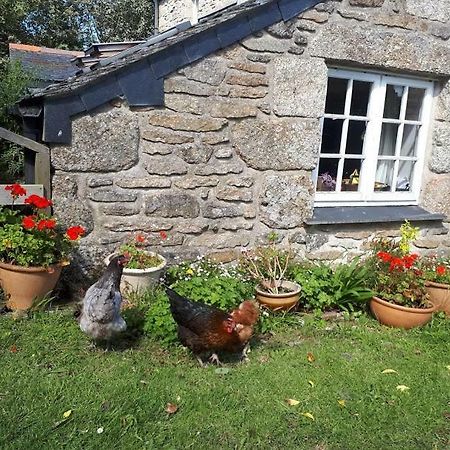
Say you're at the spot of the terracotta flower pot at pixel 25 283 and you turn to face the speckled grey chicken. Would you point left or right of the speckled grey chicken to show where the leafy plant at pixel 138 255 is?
left

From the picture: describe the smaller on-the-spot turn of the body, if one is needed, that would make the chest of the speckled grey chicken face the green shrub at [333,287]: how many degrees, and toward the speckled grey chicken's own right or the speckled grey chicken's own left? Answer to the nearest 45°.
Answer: approximately 45° to the speckled grey chicken's own right

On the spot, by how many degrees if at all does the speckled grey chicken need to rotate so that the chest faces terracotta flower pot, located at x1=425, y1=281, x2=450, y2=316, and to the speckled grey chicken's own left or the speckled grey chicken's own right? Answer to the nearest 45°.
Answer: approximately 45° to the speckled grey chicken's own right

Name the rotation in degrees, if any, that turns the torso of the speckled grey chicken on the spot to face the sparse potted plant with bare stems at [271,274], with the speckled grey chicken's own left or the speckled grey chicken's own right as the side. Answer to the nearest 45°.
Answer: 0° — it already faces it

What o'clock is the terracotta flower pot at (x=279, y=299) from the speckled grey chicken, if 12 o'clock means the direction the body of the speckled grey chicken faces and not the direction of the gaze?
The terracotta flower pot is roughly at 1 o'clock from the speckled grey chicken.

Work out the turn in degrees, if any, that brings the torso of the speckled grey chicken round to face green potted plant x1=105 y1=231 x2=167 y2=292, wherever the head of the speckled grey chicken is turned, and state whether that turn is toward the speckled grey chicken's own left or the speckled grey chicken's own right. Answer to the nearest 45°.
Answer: approximately 45° to the speckled grey chicken's own left

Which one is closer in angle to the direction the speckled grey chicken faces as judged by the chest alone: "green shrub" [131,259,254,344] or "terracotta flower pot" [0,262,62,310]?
the green shrub

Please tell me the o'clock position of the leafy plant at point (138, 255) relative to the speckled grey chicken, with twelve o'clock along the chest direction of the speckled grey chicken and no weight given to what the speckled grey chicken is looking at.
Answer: The leafy plant is roughly at 11 o'clock from the speckled grey chicken.

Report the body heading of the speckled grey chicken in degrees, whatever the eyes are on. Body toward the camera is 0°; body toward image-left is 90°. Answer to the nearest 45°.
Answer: approximately 225°
